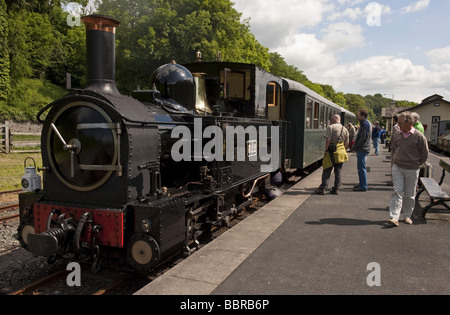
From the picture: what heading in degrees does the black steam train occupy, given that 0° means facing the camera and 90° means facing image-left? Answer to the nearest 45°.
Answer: approximately 45°

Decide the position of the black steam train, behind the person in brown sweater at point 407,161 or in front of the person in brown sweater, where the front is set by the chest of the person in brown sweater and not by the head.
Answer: in front

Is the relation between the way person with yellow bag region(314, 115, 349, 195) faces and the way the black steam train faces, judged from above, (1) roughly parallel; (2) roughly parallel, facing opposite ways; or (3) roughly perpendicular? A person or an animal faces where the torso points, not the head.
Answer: roughly perpendicular

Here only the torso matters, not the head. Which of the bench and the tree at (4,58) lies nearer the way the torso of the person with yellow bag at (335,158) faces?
the tree

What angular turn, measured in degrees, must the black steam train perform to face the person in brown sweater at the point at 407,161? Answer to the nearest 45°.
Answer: approximately 135° to its left

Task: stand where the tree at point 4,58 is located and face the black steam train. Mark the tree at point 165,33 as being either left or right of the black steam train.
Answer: left

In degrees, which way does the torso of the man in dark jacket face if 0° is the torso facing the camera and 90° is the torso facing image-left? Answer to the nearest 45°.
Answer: approximately 90°

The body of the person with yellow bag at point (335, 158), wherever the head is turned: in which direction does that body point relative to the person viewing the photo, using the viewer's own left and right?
facing away from the viewer and to the left of the viewer

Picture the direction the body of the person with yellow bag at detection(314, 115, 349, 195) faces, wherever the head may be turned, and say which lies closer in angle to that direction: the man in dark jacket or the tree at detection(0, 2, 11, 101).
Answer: the tree

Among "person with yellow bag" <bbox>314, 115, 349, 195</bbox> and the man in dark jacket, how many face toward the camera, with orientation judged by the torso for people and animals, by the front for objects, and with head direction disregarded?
0

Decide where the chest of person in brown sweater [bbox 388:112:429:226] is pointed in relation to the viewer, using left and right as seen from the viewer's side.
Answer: facing the viewer and to the left of the viewer
